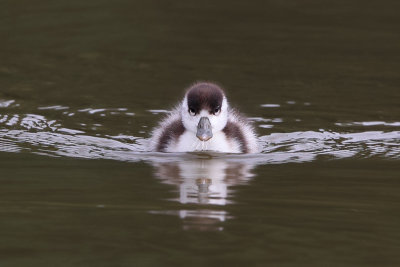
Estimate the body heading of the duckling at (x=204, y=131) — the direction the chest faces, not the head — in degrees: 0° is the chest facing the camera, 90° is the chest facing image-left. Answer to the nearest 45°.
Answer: approximately 0°
